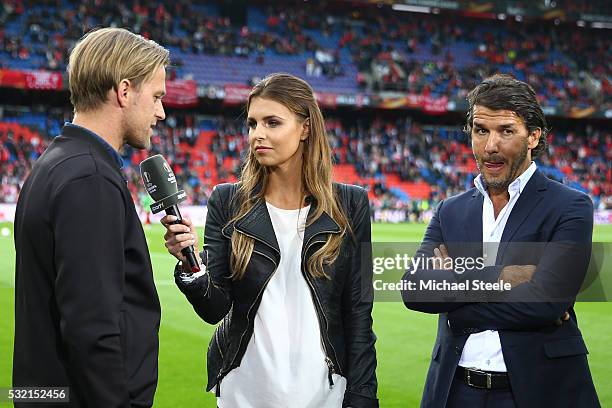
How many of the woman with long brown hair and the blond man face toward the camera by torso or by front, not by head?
1

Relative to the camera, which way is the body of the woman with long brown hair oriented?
toward the camera

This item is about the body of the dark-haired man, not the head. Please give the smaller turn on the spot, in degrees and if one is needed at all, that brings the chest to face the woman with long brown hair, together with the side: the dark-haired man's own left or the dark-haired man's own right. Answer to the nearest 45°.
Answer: approximately 45° to the dark-haired man's own right

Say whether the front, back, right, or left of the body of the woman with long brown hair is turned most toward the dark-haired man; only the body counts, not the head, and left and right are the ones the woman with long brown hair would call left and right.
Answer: left

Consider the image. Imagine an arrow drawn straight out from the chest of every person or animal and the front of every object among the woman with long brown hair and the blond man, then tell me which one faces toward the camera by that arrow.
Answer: the woman with long brown hair

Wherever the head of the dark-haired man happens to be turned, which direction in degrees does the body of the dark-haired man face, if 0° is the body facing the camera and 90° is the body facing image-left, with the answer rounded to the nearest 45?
approximately 45°

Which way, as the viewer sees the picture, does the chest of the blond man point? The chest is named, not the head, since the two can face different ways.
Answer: to the viewer's right

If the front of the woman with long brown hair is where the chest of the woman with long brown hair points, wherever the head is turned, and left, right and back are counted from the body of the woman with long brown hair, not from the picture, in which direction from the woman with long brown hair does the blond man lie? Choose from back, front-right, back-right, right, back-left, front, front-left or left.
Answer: front-right

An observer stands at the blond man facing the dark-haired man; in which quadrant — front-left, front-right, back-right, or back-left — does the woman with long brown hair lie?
front-left

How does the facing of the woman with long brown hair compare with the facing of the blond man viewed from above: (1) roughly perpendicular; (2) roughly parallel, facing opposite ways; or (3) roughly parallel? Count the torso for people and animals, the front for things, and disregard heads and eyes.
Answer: roughly perpendicular

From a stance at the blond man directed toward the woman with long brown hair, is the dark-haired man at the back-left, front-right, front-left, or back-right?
front-right

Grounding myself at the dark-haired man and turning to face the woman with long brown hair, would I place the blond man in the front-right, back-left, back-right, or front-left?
front-left

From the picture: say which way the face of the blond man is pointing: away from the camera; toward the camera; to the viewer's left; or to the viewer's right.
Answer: to the viewer's right

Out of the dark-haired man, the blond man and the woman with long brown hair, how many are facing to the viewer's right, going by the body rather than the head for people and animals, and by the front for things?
1

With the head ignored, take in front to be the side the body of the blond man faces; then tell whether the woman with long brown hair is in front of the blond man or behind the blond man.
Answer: in front

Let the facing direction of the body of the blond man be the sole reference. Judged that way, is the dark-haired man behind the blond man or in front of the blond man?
in front

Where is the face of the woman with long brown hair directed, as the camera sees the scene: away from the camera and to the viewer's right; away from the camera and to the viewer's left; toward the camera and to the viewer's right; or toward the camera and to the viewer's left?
toward the camera and to the viewer's left
